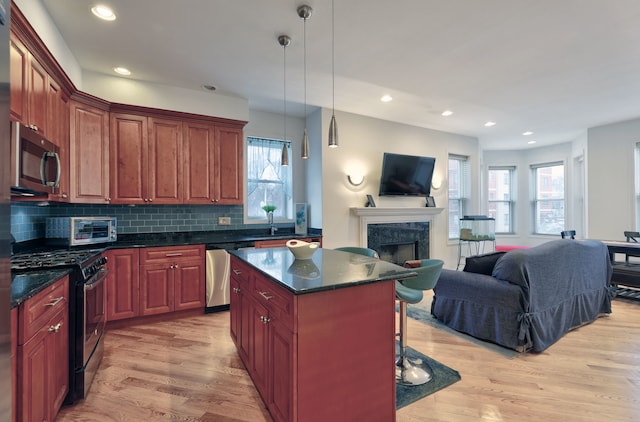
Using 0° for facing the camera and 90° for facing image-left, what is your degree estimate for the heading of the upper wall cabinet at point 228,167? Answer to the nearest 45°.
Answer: approximately 0°

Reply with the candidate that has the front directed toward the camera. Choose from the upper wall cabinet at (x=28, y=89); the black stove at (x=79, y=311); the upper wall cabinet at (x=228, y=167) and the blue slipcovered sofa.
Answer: the upper wall cabinet at (x=228, y=167)

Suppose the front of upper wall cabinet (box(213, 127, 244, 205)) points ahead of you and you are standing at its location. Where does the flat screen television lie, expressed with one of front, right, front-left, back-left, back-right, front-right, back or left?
left

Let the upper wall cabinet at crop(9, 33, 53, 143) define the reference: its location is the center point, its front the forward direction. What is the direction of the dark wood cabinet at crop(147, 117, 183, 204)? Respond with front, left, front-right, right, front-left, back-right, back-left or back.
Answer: front-left

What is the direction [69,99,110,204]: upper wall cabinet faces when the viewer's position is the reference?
facing the viewer and to the right of the viewer

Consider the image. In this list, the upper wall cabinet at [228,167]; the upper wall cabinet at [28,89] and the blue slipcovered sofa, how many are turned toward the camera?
1

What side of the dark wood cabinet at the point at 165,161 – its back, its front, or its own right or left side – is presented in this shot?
front

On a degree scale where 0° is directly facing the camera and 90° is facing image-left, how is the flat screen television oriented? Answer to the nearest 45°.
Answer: approximately 315°

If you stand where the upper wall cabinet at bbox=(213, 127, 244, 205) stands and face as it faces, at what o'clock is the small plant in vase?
The small plant in vase is roughly at 8 o'clock from the upper wall cabinet.

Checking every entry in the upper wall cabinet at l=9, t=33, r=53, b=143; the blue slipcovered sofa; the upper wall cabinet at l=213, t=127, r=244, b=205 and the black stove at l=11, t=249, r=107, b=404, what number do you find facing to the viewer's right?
2

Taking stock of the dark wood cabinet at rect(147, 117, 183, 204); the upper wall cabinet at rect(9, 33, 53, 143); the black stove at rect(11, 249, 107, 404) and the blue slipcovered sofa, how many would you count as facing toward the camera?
1

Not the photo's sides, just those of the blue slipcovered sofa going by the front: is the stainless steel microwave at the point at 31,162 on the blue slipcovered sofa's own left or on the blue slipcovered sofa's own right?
on the blue slipcovered sofa's own left

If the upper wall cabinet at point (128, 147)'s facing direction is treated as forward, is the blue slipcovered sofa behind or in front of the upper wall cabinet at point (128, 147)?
in front

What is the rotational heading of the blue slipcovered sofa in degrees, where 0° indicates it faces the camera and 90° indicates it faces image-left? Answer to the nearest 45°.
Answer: approximately 135°

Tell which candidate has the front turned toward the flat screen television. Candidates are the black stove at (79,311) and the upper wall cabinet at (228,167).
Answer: the black stove

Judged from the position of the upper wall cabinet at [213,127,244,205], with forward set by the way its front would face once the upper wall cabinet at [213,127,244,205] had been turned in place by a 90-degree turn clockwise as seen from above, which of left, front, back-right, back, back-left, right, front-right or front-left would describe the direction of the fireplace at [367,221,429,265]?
back
